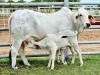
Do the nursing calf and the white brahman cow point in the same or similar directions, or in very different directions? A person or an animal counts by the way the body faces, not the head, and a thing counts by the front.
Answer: very different directions

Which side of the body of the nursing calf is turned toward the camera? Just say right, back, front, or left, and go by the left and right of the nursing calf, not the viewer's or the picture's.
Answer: left

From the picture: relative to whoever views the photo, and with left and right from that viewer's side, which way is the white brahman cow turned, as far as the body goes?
facing to the right of the viewer
